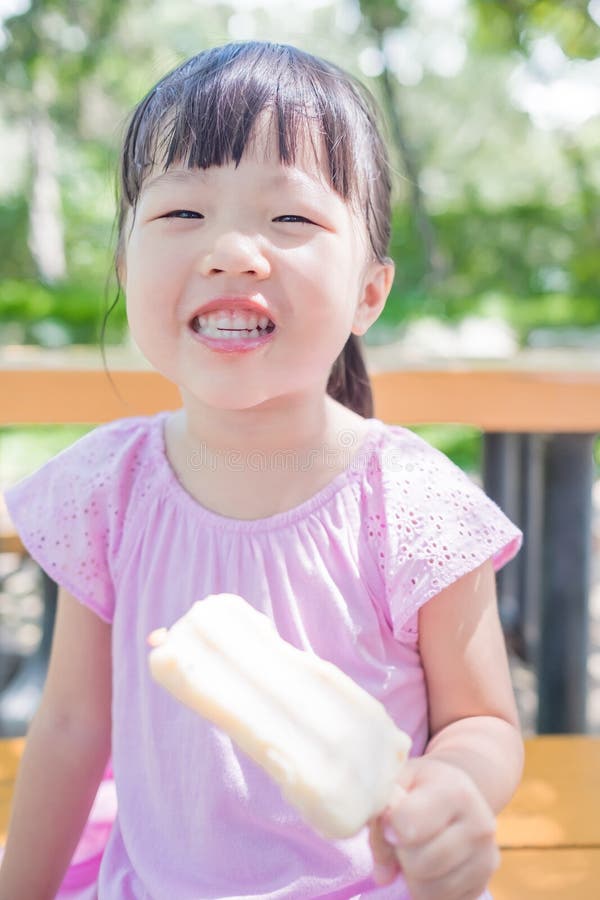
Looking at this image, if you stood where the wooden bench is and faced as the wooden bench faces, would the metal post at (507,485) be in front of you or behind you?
behind

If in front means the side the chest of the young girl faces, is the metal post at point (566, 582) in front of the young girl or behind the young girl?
behind

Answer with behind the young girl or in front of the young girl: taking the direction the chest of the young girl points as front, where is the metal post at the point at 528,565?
behind

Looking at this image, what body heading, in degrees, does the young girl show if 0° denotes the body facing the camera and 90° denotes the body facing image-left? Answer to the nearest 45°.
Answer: approximately 0°

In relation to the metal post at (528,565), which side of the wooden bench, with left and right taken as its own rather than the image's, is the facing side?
back

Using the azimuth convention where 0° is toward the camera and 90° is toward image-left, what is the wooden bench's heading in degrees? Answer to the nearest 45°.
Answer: approximately 0°
